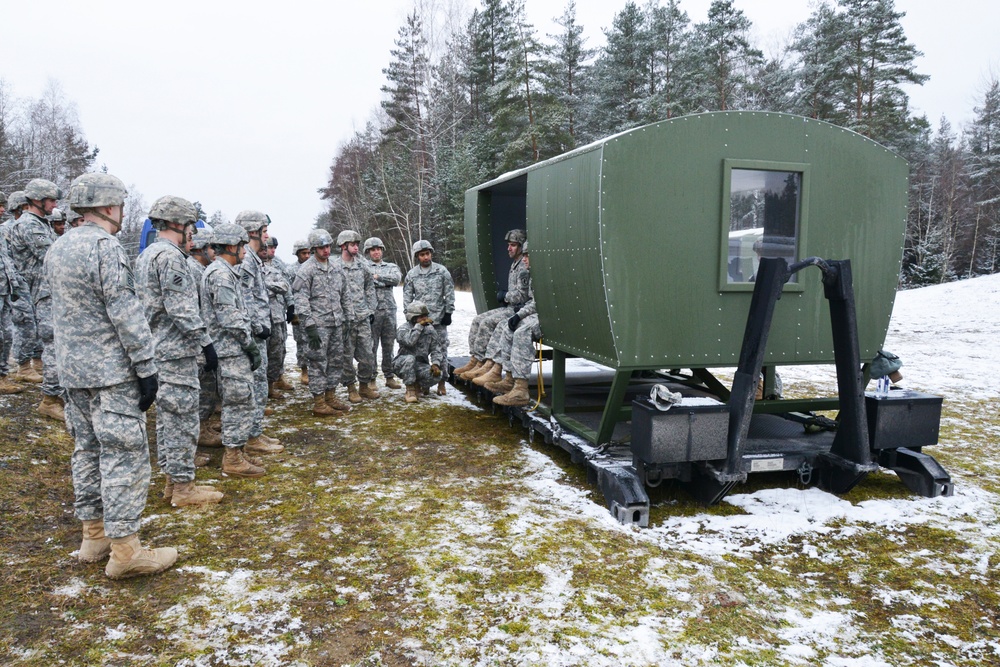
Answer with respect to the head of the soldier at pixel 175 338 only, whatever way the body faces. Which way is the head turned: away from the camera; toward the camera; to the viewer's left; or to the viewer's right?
to the viewer's right

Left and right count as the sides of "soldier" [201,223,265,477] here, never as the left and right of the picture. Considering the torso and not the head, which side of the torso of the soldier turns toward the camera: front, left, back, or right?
right

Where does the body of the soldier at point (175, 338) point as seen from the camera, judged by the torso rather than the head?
to the viewer's right

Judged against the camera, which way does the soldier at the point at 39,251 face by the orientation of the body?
to the viewer's right

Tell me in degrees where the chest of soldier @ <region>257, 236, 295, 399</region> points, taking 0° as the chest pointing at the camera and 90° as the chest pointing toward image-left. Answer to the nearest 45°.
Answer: approximately 270°

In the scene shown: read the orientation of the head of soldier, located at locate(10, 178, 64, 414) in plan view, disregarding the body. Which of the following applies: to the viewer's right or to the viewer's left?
to the viewer's right

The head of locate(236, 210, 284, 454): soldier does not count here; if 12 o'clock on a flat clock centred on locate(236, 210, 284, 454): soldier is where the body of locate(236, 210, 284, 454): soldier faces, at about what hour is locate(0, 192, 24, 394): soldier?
locate(0, 192, 24, 394): soldier is roughly at 7 o'clock from locate(236, 210, 284, 454): soldier.

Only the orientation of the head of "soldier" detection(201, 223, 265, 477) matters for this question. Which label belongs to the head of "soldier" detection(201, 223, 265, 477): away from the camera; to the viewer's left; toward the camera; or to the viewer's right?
to the viewer's right

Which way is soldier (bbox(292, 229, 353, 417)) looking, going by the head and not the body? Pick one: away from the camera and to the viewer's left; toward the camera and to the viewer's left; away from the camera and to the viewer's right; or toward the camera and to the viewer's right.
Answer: toward the camera and to the viewer's right

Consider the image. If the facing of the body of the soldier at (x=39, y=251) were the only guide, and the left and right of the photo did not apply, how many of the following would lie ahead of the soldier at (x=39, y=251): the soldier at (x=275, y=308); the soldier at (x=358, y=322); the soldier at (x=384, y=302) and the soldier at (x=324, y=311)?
4

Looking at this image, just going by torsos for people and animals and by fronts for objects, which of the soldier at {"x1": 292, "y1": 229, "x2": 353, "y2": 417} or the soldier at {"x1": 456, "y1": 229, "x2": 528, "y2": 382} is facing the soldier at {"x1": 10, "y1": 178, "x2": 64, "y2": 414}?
the soldier at {"x1": 456, "y1": 229, "x2": 528, "y2": 382}

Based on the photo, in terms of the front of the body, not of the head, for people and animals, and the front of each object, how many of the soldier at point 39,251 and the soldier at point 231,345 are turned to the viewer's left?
0

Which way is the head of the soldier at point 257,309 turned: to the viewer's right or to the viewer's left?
to the viewer's right
